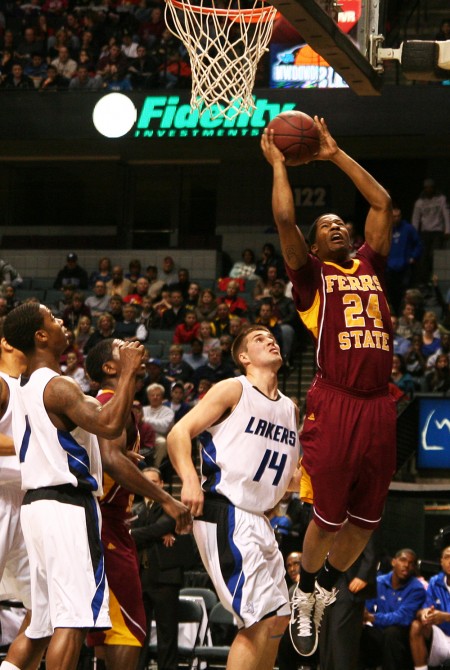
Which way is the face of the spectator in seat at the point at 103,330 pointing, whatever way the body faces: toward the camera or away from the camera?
toward the camera

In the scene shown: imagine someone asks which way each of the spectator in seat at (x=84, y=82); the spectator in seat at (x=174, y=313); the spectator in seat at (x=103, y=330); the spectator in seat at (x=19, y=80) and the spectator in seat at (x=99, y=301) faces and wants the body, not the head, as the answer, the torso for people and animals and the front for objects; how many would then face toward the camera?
5

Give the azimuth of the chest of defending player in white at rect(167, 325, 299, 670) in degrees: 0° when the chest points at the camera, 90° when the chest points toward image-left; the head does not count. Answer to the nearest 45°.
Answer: approximately 315°

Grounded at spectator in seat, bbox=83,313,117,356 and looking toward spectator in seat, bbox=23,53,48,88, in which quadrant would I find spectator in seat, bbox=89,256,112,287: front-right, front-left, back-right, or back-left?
front-right

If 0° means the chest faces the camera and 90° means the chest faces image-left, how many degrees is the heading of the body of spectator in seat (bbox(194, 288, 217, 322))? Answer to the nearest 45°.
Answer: approximately 0°

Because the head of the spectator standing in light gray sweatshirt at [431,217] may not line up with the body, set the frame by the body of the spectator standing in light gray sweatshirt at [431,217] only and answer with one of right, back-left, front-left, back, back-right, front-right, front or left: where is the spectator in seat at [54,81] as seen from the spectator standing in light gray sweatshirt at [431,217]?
right

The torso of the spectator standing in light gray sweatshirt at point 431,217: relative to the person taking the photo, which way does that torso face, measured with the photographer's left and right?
facing the viewer

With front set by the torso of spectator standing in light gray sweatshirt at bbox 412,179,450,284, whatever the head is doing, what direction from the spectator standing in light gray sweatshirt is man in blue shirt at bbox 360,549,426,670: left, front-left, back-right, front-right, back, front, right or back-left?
front

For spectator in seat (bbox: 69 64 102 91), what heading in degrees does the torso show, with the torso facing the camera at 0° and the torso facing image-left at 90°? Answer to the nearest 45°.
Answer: approximately 0°

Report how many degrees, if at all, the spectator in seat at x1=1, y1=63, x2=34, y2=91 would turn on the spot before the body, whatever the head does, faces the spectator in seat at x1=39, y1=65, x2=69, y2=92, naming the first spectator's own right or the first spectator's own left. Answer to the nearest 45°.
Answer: approximately 45° to the first spectator's own left

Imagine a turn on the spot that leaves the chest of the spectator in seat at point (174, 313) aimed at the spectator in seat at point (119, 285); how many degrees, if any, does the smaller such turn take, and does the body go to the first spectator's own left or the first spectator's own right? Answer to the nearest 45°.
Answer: approximately 135° to the first spectator's own right

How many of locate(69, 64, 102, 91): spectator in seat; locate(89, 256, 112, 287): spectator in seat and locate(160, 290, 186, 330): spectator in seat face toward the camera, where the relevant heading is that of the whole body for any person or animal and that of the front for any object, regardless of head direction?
3

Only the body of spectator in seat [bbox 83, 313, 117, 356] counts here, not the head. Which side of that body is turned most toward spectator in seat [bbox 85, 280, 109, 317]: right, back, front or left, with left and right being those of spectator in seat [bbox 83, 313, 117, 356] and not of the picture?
back

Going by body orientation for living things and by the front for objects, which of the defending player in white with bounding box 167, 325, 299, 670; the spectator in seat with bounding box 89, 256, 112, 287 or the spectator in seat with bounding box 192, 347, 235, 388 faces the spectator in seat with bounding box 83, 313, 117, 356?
the spectator in seat with bounding box 89, 256, 112, 287

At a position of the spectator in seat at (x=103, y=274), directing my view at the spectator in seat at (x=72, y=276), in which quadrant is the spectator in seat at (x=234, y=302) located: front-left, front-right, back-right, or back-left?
back-left

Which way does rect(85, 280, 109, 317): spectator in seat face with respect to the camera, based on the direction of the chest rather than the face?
toward the camera
